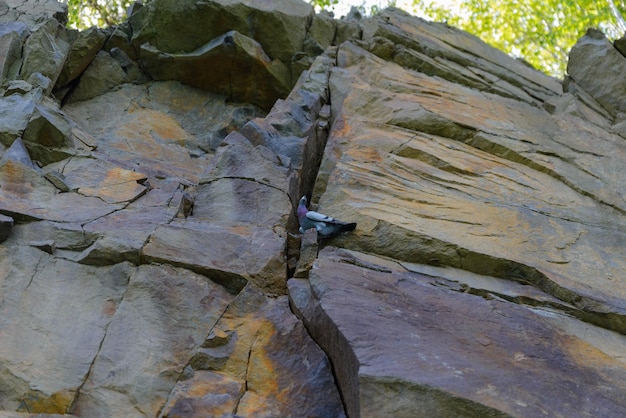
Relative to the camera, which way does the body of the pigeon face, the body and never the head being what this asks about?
to the viewer's left

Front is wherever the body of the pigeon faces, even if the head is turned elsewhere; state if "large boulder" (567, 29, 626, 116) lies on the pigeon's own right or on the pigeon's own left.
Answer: on the pigeon's own right
